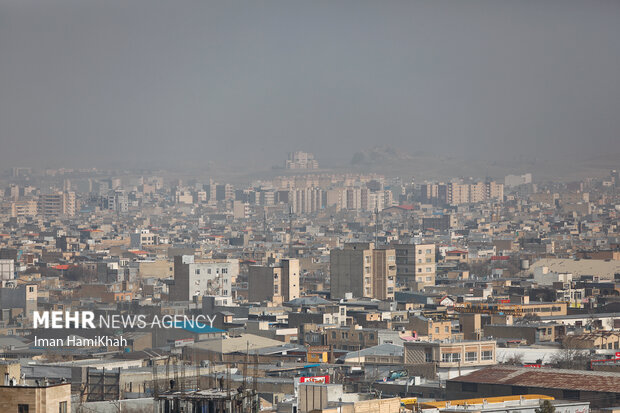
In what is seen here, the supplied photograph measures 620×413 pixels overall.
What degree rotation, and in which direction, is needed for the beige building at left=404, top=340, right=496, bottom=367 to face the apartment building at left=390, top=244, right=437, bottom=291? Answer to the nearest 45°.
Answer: approximately 180°

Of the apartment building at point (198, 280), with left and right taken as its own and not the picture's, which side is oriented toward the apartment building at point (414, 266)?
left

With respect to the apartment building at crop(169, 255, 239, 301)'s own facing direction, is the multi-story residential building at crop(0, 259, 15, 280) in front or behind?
behind

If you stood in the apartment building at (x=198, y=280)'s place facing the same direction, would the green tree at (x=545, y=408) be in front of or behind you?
in front

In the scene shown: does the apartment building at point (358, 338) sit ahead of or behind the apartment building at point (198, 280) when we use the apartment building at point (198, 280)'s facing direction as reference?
ahead

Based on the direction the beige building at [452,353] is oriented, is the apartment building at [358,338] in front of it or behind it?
behind

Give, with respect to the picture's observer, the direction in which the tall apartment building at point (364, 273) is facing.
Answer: facing the viewer and to the right of the viewer

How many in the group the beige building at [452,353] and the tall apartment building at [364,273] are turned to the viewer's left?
0
